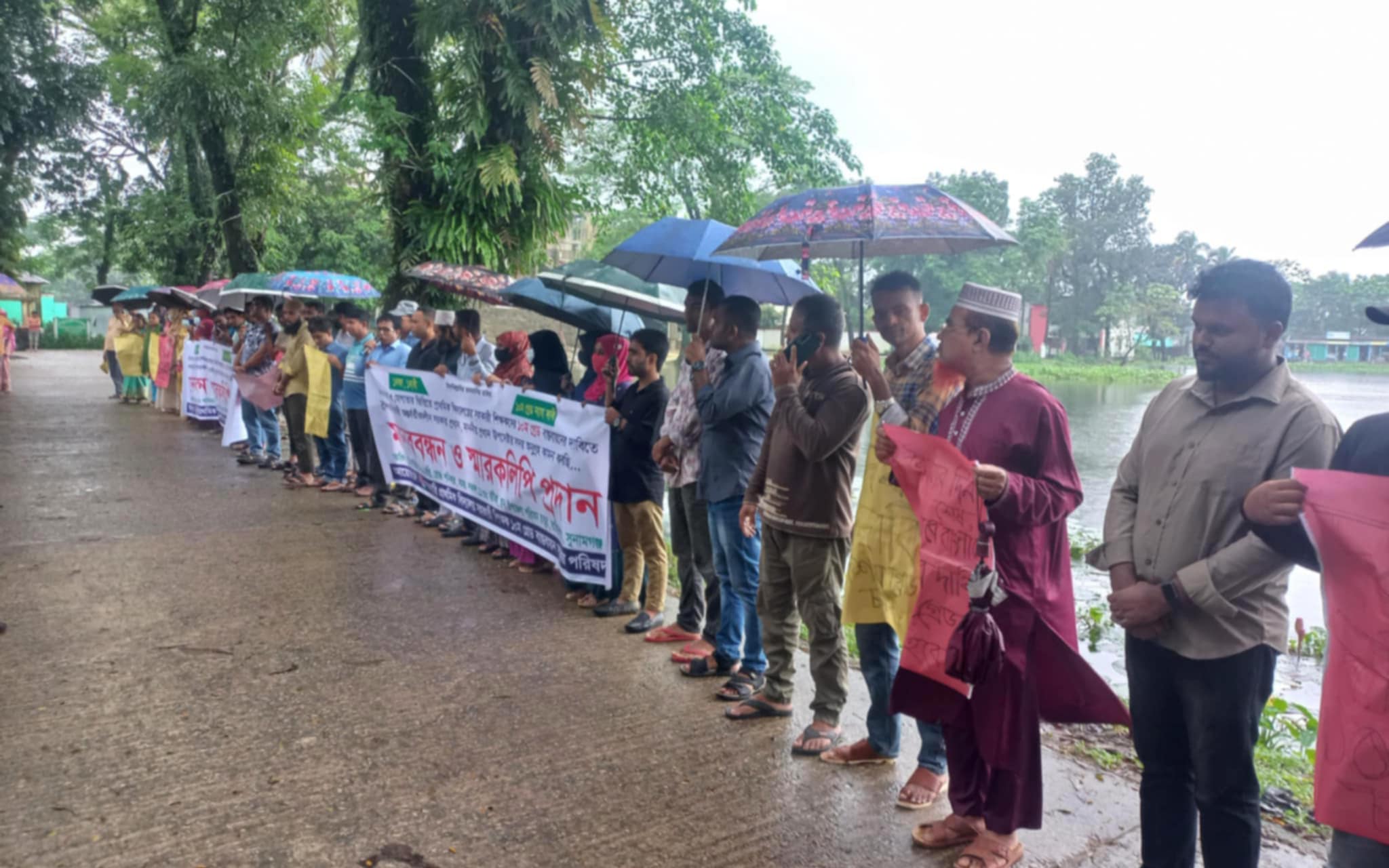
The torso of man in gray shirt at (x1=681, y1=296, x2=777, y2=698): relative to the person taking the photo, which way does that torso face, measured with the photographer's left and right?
facing to the left of the viewer

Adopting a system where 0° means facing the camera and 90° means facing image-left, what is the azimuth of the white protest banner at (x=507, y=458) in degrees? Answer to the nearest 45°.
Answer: approximately 45°

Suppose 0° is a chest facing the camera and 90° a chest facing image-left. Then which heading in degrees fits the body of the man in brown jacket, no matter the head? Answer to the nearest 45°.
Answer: approximately 45°

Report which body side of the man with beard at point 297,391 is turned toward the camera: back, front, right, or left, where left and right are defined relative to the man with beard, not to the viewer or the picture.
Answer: left

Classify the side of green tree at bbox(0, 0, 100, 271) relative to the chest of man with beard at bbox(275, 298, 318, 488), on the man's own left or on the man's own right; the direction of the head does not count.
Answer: on the man's own right

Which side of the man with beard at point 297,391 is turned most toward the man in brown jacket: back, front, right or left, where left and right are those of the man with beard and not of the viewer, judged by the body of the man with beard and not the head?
left

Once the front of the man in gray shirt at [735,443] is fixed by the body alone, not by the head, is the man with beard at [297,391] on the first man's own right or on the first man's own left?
on the first man's own right

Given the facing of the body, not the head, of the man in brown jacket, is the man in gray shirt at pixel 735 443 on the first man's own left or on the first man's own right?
on the first man's own right

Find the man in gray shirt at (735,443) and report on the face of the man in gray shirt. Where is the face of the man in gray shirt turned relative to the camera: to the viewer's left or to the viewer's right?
to the viewer's left

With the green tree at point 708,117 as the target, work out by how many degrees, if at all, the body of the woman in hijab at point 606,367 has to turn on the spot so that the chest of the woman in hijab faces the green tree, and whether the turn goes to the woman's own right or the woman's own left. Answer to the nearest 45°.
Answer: approximately 135° to the woman's own right

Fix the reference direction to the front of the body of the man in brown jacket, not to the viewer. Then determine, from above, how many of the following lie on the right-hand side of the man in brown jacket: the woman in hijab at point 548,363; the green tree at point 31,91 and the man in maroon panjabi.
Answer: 2
